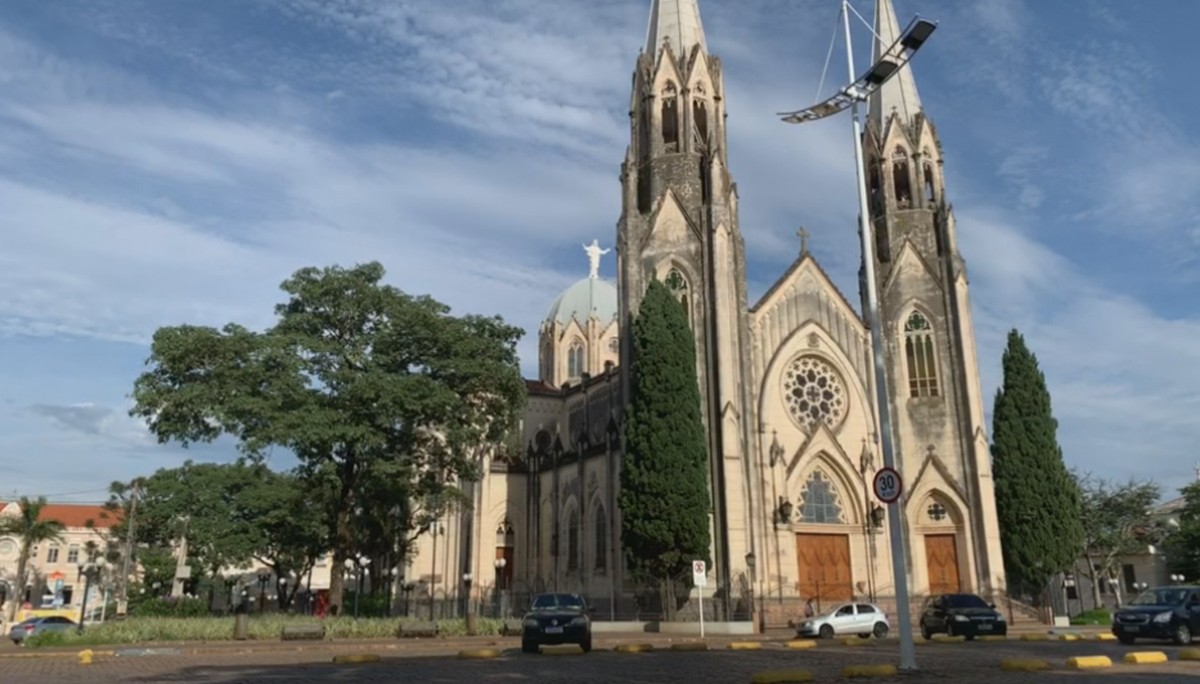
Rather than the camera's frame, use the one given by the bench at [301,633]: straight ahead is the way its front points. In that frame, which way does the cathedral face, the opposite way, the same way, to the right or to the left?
the same way

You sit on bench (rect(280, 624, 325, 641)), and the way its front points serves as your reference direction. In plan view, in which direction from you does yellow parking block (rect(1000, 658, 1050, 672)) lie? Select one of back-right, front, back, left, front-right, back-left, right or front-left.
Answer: front-left

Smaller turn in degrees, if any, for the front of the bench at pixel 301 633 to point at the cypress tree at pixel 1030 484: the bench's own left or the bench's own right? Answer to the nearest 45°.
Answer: approximately 90° to the bench's own left

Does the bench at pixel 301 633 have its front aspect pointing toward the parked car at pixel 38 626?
no

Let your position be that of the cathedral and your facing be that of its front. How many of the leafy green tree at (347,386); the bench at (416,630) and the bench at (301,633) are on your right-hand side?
3

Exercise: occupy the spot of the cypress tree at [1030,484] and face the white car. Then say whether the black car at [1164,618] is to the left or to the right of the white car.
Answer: left

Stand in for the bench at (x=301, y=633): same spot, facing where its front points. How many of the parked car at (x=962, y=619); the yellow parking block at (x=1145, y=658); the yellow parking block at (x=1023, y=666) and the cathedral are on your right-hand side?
0

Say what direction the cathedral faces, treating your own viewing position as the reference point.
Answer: facing the viewer and to the right of the viewer

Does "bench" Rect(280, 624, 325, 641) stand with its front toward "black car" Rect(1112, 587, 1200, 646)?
no

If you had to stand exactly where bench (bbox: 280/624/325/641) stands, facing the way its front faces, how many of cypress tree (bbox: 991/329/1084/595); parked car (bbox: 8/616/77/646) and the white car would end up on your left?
2

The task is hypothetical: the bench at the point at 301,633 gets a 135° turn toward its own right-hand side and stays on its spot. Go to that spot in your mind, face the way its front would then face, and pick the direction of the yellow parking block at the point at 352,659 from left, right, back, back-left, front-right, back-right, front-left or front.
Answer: back-left

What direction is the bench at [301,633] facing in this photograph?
toward the camera

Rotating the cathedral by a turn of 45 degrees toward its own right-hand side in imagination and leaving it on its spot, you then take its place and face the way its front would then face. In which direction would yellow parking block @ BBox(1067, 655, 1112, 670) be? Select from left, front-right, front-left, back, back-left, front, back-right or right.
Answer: front

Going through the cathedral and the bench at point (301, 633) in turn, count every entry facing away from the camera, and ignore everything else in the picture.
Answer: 0

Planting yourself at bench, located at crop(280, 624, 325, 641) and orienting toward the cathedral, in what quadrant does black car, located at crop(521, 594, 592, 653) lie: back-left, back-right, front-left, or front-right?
front-right

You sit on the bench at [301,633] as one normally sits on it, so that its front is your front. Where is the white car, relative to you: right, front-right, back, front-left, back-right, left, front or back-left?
left
